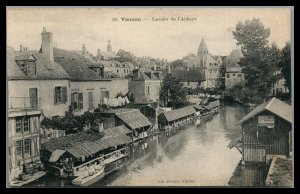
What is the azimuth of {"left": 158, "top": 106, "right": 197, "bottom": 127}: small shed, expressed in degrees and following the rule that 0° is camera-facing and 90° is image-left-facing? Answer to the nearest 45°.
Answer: approximately 315°

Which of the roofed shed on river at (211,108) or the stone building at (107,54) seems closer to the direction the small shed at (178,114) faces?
the roofed shed on river
